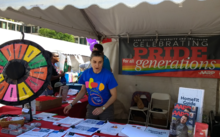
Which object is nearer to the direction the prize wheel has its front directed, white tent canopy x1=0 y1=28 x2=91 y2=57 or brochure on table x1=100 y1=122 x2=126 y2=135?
the brochure on table

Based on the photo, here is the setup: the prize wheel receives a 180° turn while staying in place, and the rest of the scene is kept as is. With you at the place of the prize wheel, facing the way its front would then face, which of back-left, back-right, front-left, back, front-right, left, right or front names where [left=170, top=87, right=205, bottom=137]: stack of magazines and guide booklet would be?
back-right

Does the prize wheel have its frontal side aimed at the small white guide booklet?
no

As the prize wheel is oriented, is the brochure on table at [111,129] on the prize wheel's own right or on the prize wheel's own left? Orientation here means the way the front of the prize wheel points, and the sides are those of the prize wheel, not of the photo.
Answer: on the prize wheel's own left

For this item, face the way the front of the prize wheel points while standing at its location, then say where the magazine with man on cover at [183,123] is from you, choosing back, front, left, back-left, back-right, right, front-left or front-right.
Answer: front-left

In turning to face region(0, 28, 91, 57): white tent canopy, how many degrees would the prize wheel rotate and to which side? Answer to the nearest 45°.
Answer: approximately 180°

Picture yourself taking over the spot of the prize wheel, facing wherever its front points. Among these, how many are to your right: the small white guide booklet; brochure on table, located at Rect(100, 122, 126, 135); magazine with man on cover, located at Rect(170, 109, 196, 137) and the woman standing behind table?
0

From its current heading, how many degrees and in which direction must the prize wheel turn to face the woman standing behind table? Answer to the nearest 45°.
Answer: approximately 90° to its left

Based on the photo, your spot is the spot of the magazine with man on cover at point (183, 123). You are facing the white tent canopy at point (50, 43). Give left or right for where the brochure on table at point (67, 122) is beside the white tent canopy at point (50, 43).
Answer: left

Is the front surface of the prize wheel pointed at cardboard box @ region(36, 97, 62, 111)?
no

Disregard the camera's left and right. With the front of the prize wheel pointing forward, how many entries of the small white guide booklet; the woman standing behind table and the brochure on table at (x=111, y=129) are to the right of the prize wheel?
0

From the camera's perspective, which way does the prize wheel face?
toward the camera
